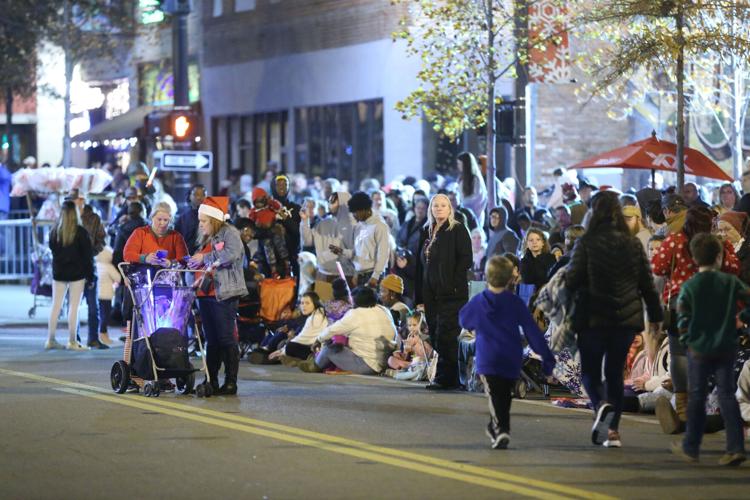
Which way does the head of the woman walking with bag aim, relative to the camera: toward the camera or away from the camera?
away from the camera

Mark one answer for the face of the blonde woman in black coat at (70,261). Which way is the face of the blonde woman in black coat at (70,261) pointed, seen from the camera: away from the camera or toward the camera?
away from the camera

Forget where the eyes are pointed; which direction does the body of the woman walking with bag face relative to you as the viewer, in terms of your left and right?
facing away from the viewer

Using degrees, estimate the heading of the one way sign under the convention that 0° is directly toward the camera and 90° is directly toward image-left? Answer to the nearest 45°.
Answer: approximately 0°

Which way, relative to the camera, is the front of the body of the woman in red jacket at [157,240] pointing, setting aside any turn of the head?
toward the camera

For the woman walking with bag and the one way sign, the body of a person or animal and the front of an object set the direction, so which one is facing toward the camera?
the one way sign

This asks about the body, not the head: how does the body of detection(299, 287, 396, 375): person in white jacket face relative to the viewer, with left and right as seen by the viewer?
facing away from the viewer and to the left of the viewer

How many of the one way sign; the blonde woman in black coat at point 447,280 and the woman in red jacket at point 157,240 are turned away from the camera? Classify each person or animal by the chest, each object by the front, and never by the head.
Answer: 0

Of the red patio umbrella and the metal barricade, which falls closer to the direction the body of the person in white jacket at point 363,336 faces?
the metal barricade

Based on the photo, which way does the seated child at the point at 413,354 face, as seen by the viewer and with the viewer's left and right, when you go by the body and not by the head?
facing the viewer and to the left of the viewer

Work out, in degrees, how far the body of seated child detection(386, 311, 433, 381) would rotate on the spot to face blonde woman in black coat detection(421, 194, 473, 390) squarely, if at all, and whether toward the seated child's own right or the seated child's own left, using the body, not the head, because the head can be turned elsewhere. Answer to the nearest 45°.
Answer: approximately 45° to the seated child's own left

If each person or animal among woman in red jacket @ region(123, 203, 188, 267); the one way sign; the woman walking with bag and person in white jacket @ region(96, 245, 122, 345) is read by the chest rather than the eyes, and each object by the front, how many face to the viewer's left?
0

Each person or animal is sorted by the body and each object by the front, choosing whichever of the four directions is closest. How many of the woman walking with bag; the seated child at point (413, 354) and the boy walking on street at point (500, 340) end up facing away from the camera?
2

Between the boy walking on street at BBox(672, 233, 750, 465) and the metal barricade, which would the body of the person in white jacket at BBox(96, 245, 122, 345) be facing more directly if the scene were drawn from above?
the boy walking on street

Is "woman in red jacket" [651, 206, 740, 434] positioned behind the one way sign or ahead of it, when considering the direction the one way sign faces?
ahead
